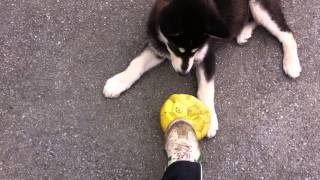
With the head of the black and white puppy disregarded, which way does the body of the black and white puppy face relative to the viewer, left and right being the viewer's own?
facing the viewer and to the left of the viewer
